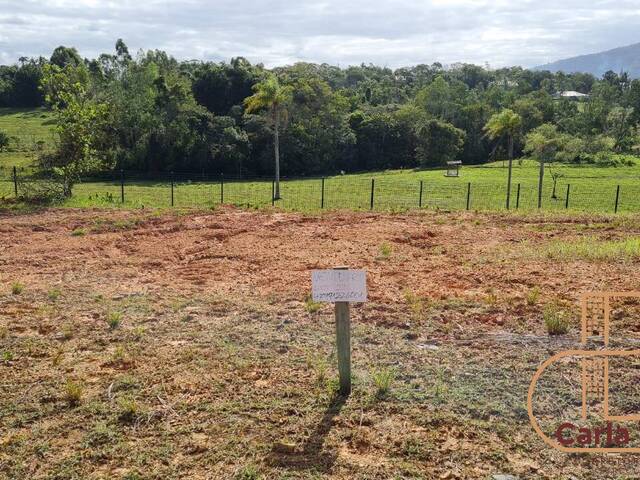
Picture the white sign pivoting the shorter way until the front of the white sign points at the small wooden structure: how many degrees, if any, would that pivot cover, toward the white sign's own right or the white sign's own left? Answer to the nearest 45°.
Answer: approximately 180°

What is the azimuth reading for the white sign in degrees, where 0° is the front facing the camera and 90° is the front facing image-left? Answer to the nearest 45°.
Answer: approximately 0°

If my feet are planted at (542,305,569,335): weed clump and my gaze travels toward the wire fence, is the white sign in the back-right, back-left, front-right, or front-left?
back-left

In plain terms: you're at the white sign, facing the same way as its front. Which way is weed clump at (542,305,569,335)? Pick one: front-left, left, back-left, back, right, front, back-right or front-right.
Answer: back-left

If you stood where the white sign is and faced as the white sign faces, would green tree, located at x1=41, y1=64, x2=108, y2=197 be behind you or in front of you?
behind

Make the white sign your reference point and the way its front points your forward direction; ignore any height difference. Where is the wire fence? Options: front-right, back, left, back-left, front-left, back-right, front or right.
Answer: back
